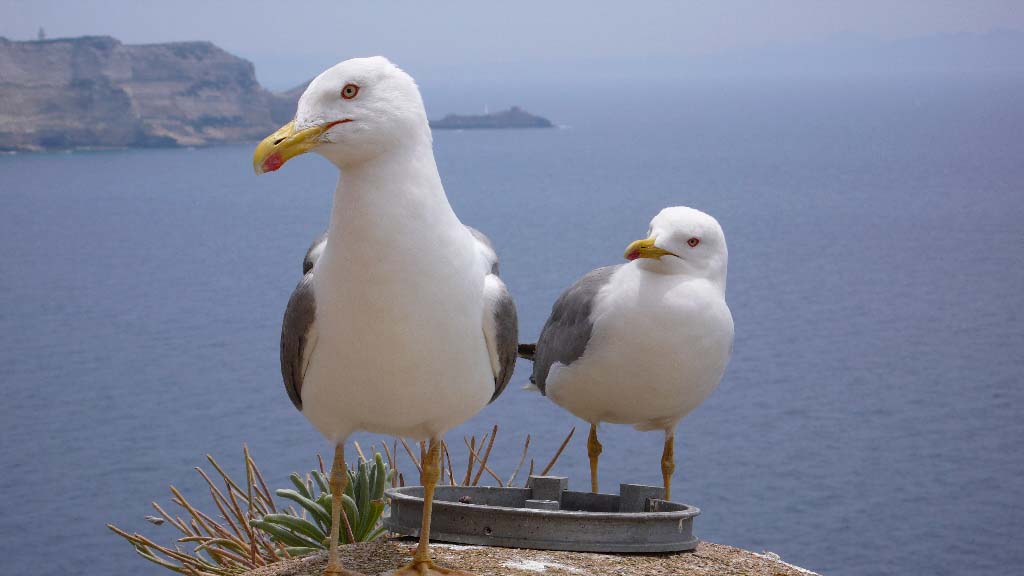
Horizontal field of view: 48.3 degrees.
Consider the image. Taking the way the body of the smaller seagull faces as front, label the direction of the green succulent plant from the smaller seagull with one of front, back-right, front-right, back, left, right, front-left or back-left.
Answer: back-right

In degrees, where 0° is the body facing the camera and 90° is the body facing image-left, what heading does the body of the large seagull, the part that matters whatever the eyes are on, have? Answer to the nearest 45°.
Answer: approximately 0°

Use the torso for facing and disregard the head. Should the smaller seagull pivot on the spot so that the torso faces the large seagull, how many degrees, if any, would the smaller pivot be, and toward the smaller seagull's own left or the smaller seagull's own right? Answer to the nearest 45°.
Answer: approximately 90° to the smaller seagull's own right

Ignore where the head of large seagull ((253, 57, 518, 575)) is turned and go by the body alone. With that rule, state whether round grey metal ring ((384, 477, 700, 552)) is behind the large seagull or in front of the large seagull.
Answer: behind

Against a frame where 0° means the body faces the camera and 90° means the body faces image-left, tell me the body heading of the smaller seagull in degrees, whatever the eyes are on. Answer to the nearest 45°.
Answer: approximately 315°
